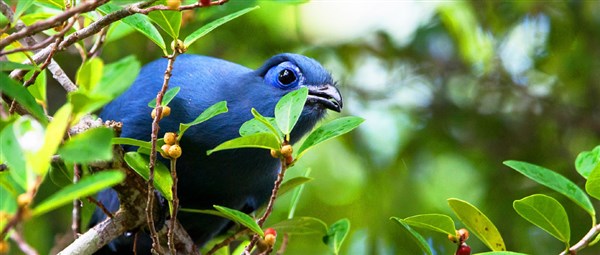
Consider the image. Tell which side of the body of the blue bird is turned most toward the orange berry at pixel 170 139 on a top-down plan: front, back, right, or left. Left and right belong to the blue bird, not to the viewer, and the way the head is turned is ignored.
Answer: right

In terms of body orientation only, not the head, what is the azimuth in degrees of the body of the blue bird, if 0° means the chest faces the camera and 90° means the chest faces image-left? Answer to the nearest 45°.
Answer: approximately 270°

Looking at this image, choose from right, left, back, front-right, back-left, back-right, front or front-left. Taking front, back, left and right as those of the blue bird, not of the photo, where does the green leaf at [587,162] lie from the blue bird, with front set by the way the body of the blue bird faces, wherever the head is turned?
front-right

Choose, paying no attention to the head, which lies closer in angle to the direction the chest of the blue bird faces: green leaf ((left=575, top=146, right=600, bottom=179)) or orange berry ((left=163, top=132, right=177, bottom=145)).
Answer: the green leaf

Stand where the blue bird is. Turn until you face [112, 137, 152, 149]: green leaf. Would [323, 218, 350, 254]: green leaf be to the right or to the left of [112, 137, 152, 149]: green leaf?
left

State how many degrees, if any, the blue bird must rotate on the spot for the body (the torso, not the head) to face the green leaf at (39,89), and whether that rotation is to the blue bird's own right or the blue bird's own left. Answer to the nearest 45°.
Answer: approximately 135° to the blue bird's own right

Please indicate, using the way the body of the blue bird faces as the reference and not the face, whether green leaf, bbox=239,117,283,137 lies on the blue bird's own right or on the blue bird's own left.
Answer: on the blue bird's own right

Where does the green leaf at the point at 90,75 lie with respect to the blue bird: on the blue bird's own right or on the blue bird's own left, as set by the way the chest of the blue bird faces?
on the blue bird's own right
